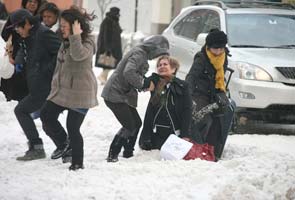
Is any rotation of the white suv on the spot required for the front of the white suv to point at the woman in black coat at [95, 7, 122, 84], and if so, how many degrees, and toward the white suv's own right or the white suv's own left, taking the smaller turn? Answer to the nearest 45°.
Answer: approximately 180°

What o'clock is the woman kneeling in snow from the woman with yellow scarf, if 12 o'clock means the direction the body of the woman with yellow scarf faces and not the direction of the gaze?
The woman kneeling in snow is roughly at 3 o'clock from the woman with yellow scarf.

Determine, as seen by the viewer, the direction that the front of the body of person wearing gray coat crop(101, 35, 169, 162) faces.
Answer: to the viewer's right

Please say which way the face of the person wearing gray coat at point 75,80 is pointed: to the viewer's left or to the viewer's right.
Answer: to the viewer's left

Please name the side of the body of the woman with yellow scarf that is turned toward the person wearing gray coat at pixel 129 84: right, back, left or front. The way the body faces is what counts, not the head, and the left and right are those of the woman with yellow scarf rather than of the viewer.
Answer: right

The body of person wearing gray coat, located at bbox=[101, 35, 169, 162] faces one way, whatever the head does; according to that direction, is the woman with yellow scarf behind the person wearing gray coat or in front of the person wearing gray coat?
in front

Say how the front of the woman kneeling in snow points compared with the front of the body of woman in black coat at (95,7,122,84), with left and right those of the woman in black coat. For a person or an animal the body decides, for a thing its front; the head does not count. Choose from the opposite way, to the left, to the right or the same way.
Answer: the opposite way

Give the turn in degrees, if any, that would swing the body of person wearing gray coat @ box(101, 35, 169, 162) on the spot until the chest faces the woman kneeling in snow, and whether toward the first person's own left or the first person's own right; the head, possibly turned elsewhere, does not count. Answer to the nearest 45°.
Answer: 0° — they already face them

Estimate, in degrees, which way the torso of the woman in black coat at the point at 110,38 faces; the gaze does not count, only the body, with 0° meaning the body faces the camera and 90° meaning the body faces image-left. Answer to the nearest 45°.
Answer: approximately 225°

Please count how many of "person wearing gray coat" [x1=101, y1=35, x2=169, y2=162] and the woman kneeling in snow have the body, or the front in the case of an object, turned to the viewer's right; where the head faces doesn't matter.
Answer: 1

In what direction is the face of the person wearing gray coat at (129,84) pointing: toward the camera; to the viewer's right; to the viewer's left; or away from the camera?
to the viewer's right

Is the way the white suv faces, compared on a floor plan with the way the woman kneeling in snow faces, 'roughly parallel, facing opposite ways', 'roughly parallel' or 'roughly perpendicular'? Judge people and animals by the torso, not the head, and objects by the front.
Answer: roughly parallel

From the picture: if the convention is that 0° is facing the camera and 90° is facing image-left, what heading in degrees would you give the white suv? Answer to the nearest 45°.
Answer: approximately 315°
